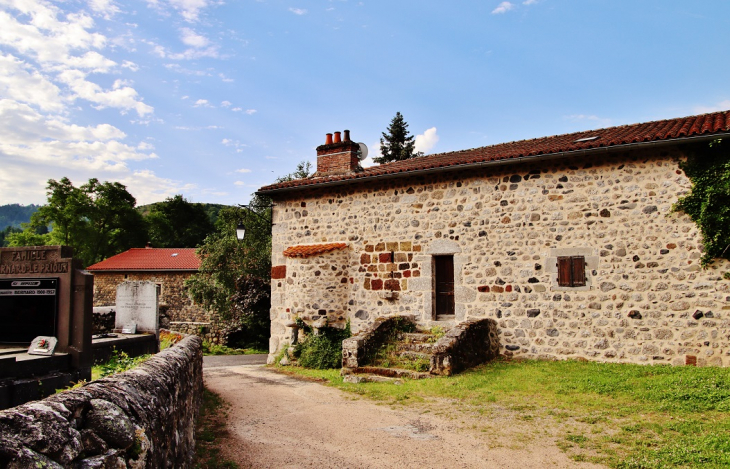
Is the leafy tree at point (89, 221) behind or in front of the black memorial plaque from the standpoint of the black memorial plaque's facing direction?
behind

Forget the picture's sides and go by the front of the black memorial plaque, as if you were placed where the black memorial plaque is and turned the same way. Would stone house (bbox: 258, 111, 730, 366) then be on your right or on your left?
on your left

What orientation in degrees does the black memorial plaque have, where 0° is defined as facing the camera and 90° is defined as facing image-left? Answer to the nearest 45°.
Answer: approximately 0°

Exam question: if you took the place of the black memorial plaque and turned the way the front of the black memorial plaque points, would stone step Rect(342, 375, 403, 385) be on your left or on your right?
on your left

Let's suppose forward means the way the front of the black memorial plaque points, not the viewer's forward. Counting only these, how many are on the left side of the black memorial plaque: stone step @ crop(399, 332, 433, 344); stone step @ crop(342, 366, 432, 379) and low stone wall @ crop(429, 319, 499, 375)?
3

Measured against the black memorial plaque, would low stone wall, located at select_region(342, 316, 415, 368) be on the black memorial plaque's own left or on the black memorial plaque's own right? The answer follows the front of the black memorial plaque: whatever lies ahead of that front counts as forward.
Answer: on the black memorial plaque's own left

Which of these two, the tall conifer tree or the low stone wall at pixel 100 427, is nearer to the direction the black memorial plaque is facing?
the low stone wall

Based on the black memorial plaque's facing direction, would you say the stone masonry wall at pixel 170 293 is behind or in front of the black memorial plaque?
behind

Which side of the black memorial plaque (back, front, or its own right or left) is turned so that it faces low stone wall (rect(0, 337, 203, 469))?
front
